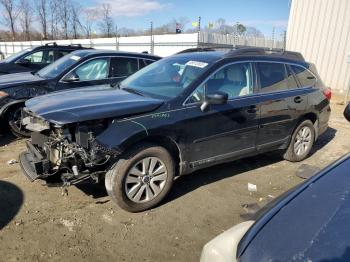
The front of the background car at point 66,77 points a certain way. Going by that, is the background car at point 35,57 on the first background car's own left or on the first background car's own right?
on the first background car's own right

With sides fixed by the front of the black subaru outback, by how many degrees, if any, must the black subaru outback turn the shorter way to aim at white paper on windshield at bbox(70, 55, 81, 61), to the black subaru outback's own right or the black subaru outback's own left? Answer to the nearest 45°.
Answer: approximately 90° to the black subaru outback's own right

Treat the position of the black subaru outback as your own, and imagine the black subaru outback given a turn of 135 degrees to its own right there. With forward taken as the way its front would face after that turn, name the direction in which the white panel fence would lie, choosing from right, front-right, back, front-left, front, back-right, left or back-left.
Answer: front

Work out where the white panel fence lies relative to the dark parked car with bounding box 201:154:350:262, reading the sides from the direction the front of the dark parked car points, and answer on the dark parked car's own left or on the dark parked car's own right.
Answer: on the dark parked car's own right

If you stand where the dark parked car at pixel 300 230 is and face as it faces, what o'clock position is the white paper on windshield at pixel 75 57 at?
The white paper on windshield is roughly at 3 o'clock from the dark parked car.

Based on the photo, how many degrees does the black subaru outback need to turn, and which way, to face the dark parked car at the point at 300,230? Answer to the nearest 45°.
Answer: approximately 45° to its left

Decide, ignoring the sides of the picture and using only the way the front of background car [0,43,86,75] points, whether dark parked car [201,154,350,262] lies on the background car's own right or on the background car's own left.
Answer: on the background car's own left

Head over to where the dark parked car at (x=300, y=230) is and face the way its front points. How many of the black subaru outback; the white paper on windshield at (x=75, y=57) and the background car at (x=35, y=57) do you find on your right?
3

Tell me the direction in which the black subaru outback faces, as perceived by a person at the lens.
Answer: facing the viewer and to the left of the viewer

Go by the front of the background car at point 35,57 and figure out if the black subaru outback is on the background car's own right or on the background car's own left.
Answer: on the background car's own left
